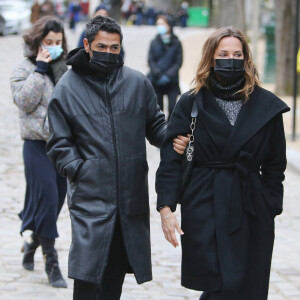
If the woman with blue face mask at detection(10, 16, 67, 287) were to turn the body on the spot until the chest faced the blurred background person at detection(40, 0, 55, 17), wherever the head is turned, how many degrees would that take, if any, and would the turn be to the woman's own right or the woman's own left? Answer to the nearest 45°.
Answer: approximately 135° to the woman's own left

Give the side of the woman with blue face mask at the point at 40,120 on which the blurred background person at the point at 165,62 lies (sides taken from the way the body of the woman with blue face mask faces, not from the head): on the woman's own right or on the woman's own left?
on the woman's own left

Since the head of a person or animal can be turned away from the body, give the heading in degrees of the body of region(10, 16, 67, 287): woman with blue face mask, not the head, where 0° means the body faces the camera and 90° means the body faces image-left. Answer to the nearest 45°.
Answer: approximately 315°

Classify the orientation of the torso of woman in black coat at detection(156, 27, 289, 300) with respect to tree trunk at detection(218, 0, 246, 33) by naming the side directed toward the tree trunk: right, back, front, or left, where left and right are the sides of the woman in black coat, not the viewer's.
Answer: back

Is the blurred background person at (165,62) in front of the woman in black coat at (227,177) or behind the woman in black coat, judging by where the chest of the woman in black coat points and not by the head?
behind

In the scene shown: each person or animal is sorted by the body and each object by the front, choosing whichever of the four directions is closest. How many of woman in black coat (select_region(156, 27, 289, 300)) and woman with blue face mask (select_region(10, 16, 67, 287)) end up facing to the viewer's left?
0

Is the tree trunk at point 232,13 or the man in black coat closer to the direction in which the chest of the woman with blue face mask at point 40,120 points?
the man in black coat
